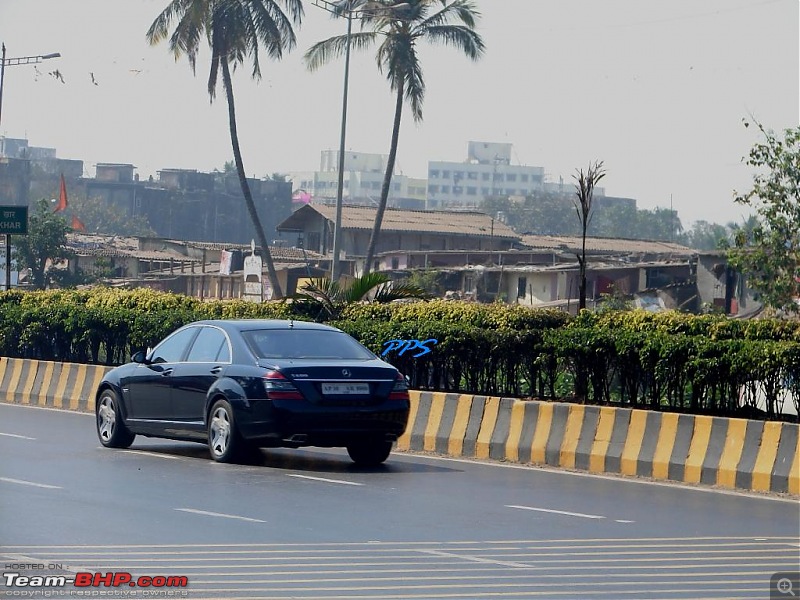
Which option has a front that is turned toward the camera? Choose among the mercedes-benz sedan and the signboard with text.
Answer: the signboard with text

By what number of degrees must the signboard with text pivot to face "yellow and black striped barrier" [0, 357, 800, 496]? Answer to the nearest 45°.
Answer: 0° — it already faces it

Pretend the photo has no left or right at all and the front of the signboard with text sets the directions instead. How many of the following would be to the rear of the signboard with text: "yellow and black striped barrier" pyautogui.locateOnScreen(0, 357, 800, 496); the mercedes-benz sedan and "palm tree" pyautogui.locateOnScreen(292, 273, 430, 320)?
0

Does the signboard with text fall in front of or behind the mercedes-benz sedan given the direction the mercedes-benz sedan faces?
in front

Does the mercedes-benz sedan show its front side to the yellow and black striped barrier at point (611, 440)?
no

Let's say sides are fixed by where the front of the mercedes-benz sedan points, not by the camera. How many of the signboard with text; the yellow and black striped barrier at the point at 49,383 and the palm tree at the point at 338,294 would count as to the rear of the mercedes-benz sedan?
0

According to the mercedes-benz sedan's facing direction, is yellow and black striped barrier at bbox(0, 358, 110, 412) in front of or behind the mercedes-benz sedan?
in front

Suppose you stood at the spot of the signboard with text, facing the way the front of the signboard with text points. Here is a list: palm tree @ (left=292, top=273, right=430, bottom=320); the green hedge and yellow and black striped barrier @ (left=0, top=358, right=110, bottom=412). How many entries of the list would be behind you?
0

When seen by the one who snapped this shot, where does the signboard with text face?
facing the viewer

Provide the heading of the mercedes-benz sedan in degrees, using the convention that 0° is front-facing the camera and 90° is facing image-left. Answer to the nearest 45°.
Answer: approximately 135°

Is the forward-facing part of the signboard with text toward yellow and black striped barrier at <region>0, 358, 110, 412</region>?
yes

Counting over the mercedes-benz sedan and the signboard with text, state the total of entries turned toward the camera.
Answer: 1
